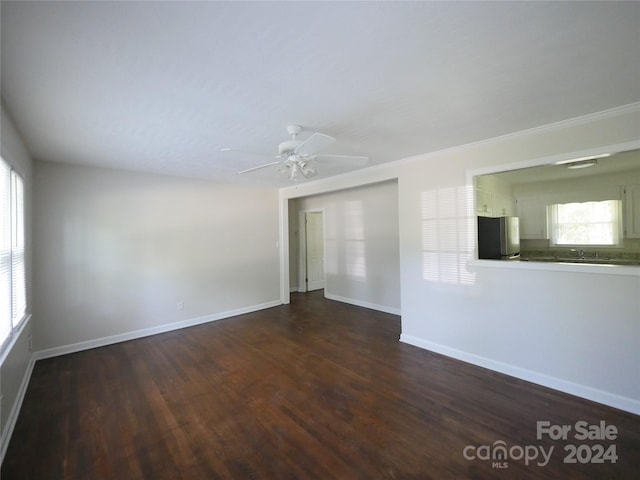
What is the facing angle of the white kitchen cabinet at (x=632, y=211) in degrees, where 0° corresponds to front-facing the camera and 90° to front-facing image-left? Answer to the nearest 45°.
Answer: approximately 0°

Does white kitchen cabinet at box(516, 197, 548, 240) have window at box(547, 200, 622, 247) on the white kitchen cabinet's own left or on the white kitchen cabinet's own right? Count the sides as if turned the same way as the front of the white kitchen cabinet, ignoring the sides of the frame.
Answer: on the white kitchen cabinet's own left

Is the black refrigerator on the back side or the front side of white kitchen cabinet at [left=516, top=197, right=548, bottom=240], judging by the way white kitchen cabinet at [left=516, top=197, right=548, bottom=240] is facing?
on the front side

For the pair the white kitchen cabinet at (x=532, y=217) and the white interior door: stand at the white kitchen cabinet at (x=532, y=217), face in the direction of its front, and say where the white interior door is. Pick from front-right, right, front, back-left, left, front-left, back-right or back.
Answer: right

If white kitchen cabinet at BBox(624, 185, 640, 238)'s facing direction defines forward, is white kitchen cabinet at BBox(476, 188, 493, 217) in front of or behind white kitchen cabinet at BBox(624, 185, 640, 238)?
in front

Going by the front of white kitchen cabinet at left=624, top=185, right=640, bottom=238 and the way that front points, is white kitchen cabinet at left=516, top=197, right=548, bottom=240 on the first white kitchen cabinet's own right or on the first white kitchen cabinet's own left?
on the first white kitchen cabinet's own right

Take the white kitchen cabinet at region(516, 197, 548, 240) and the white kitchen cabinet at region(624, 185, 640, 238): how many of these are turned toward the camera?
2
